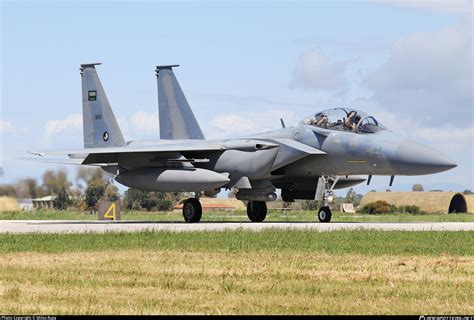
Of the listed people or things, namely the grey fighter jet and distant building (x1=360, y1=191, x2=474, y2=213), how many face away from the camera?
0

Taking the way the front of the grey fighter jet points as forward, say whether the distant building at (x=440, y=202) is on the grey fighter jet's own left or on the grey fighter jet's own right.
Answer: on the grey fighter jet's own left

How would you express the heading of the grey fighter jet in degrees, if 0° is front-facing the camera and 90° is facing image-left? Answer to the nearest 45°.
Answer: approximately 315°
